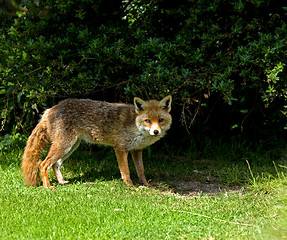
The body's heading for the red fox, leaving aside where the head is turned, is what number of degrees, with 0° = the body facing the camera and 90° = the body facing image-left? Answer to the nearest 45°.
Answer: approximately 270°
